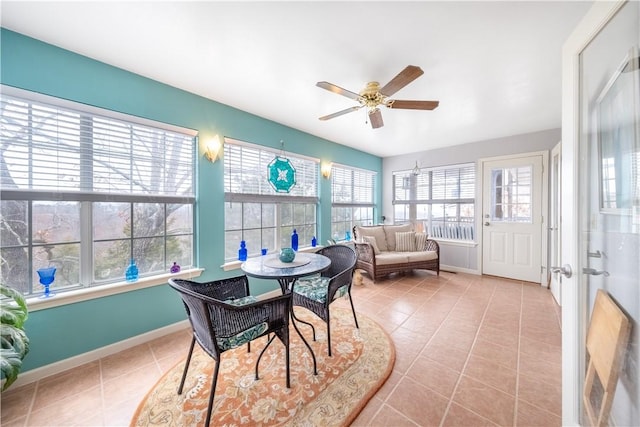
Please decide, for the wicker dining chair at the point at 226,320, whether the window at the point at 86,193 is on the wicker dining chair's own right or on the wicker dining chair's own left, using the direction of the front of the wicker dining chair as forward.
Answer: on the wicker dining chair's own left

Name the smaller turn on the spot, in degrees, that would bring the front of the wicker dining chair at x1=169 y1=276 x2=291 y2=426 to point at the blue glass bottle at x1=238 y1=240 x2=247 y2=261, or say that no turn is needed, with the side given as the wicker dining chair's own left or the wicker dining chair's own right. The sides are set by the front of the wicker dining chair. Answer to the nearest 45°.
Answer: approximately 45° to the wicker dining chair's own left

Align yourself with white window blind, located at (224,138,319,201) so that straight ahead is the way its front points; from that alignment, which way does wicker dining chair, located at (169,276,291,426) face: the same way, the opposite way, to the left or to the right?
to the left

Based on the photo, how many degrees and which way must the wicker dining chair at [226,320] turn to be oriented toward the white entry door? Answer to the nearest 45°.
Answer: approximately 45° to its right

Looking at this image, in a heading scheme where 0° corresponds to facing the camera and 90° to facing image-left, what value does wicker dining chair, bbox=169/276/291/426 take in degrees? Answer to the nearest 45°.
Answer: approximately 225°

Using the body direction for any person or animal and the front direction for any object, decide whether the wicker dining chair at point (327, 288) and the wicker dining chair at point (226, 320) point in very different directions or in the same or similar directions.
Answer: very different directions

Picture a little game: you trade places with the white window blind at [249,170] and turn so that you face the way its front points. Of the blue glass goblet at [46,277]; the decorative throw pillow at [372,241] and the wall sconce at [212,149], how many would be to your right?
2

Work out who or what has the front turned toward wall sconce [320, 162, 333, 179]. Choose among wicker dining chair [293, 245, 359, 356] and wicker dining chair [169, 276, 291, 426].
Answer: wicker dining chair [169, 276, 291, 426]

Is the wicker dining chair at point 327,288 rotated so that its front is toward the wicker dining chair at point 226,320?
yes

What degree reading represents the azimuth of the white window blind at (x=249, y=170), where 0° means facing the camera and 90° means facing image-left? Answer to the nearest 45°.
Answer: approximately 315°

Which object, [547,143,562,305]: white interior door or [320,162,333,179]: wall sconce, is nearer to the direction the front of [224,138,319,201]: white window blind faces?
the white interior door
